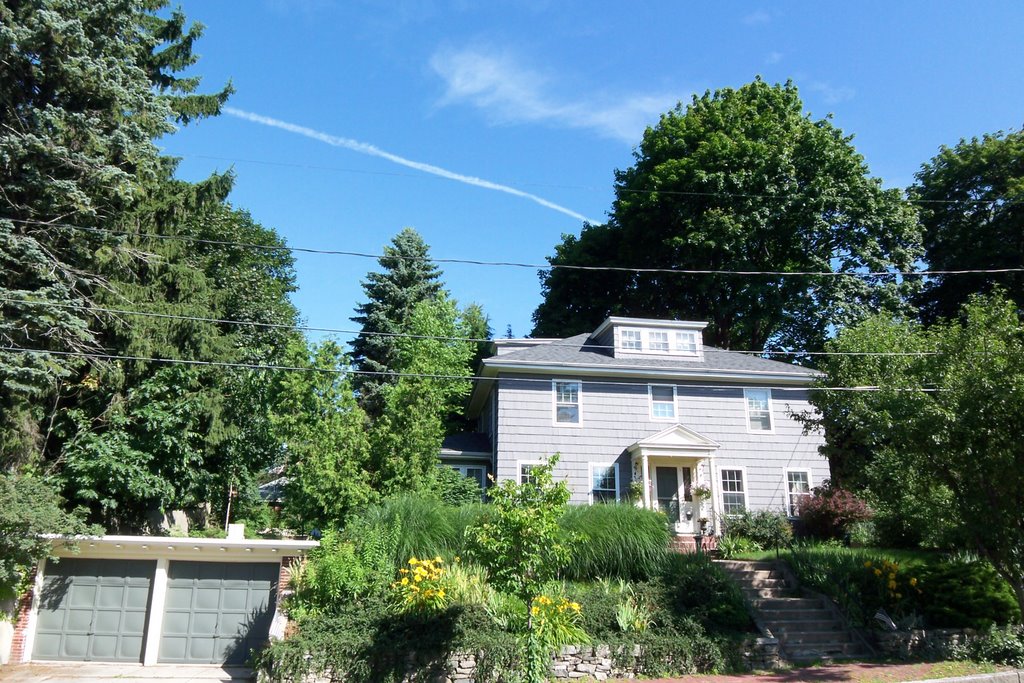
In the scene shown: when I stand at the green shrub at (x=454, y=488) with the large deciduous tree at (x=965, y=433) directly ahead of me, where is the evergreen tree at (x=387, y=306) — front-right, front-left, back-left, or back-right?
back-left

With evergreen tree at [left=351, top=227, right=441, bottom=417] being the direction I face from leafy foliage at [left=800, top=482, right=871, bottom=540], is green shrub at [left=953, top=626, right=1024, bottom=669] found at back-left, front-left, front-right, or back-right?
back-left

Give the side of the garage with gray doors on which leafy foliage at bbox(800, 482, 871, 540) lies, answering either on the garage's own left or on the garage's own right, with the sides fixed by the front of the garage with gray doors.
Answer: on the garage's own left

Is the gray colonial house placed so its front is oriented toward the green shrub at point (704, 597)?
yes

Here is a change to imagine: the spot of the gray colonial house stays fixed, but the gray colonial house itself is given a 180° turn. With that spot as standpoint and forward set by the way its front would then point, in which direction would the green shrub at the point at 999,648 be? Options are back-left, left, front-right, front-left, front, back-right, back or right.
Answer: back-right

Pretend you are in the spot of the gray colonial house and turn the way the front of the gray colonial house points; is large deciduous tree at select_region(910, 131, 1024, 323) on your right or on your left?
on your left

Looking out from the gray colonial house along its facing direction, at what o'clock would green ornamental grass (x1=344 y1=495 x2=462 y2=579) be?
The green ornamental grass is roughly at 1 o'clock from the gray colonial house.

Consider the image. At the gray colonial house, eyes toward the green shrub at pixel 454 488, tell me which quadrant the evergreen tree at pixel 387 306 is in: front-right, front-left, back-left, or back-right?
front-right

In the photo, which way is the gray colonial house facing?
toward the camera

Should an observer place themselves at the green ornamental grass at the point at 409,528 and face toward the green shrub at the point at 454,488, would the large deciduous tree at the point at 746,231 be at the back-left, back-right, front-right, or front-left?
front-right

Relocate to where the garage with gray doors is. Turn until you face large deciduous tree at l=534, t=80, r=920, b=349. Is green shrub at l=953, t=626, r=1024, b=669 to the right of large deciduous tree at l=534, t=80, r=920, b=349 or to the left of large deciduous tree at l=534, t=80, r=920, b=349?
right

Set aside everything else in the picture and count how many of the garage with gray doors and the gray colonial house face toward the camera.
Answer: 2

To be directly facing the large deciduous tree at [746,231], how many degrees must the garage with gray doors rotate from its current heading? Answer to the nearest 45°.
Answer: approximately 90° to its left

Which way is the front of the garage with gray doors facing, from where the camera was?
facing the viewer

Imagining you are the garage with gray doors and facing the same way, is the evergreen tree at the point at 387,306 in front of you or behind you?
behind

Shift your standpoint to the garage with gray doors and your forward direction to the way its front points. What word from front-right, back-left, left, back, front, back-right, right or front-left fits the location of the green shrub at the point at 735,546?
left

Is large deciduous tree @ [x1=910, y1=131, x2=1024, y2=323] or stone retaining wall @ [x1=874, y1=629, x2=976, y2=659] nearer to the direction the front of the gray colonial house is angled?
the stone retaining wall
